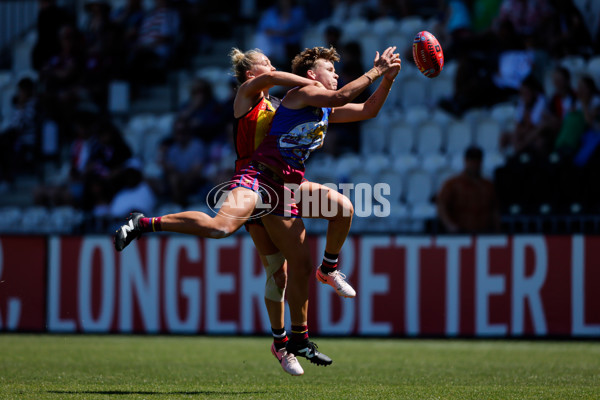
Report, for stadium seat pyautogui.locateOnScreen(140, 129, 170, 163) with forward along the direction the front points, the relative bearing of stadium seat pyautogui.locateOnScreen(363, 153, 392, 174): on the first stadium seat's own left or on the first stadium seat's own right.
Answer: on the first stadium seat's own left

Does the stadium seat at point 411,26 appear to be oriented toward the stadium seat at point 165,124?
no

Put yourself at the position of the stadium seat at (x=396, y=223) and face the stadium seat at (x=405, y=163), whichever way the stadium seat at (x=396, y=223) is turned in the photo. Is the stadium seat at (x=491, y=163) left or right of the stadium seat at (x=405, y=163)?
right

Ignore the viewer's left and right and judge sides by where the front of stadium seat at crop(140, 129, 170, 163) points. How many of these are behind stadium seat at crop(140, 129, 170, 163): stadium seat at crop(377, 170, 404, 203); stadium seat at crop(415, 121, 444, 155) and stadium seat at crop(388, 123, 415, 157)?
0

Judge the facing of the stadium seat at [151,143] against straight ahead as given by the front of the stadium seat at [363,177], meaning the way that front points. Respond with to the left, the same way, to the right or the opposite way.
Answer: the same way

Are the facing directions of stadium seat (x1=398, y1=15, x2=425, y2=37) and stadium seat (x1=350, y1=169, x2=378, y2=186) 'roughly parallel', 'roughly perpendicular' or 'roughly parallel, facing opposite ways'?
roughly parallel

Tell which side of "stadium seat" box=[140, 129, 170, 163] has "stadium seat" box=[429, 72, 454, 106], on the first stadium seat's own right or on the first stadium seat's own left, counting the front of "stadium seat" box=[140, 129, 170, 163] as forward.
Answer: on the first stadium seat's own left

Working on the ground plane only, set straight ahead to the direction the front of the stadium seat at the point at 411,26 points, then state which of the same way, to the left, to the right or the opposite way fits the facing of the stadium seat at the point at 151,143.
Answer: the same way

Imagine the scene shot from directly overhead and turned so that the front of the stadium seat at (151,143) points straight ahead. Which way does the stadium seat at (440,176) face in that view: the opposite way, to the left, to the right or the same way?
the same way

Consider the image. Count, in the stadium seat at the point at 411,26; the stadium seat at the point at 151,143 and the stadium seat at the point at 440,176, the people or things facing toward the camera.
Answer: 3

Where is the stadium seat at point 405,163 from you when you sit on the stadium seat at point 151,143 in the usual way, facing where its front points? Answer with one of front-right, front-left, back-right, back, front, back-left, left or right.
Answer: front-left

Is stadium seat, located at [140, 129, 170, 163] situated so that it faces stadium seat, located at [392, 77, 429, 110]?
no

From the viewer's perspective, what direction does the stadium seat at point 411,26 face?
toward the camera

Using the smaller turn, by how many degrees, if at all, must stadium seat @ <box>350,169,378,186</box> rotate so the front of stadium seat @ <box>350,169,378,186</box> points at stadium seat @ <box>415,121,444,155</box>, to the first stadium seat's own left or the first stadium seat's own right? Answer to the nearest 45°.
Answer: approximately 135° to the first stadium seat's own left

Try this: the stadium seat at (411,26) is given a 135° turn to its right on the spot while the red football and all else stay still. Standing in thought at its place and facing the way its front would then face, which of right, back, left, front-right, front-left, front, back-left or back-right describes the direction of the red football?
back-left

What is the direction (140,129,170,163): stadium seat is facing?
toward the camera

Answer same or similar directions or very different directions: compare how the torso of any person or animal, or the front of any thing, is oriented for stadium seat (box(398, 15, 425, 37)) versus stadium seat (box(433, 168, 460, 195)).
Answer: same or similar directions

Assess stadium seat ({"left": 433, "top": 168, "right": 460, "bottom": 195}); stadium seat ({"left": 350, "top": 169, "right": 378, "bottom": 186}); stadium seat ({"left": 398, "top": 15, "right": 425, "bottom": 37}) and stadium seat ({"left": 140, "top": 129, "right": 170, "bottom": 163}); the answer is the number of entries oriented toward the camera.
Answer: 4
